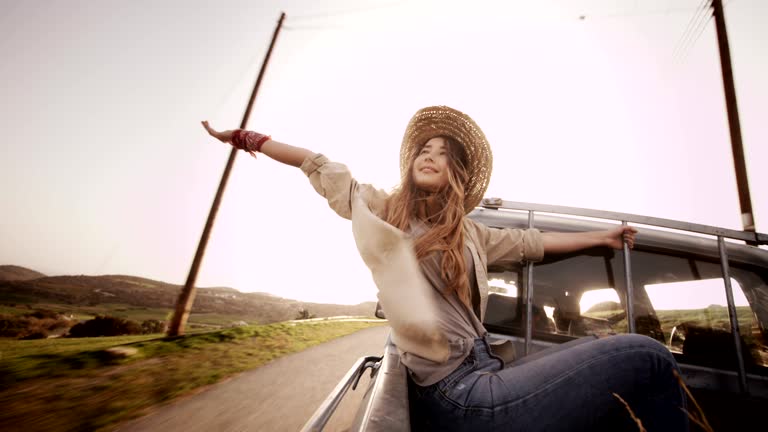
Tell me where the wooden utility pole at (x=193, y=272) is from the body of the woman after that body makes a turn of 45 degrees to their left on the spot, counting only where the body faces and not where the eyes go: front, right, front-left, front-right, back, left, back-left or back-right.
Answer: back-left

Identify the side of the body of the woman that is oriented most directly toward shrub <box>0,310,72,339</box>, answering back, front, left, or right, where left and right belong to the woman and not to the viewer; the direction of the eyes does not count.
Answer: back

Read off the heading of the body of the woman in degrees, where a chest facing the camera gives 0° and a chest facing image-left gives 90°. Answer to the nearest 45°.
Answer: approximately 315°

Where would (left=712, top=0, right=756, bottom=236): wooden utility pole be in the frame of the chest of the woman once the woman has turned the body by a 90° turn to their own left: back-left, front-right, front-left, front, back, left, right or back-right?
front

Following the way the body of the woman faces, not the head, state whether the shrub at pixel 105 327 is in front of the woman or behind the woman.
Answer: behind

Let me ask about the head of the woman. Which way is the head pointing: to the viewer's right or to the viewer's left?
to the viewer's left

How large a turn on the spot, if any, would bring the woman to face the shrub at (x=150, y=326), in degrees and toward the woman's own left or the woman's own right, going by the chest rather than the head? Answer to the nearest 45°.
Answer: approximately 180°
